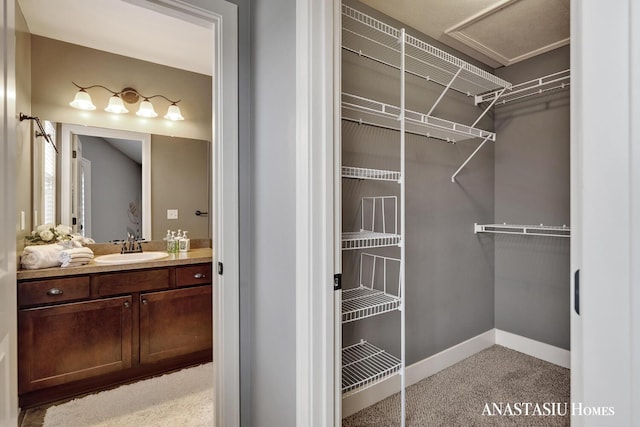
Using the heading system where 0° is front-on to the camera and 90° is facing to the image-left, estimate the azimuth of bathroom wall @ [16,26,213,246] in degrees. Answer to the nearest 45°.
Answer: approximately 315°

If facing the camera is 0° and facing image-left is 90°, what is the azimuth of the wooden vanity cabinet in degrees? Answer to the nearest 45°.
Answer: approximately 315°
